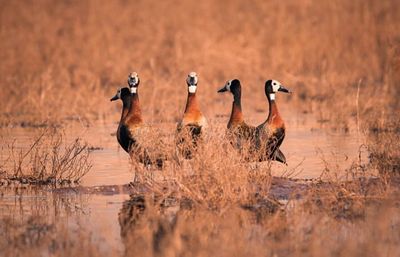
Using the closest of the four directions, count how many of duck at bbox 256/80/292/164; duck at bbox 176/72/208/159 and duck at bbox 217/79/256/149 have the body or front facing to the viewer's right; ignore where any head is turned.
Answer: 1

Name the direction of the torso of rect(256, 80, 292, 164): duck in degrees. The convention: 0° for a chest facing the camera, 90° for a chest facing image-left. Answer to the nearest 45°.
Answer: approximately 270°

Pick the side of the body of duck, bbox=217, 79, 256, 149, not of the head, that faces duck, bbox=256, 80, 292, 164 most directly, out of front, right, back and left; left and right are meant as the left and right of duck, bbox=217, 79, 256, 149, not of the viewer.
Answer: back

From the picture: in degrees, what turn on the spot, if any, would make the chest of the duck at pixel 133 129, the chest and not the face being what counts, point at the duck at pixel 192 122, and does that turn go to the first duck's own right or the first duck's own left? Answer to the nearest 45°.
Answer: approximately 135° to the first duck's own left

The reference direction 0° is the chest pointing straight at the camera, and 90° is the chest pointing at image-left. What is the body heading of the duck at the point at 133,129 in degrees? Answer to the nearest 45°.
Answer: approximately 45°

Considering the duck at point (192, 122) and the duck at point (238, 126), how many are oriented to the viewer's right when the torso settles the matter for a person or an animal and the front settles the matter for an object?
0

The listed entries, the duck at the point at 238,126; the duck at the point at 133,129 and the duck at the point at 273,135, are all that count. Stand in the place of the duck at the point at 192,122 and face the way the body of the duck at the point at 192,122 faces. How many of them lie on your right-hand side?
1

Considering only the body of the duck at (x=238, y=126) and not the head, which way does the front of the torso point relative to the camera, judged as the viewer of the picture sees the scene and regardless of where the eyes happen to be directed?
to the viewer's left

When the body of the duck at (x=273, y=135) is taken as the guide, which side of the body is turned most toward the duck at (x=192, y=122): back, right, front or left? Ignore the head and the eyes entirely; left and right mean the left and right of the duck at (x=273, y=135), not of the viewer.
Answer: back

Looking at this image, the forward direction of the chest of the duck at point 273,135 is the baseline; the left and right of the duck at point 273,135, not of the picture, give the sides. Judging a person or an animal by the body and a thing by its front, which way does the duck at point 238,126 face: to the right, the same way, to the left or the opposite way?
the opposite way

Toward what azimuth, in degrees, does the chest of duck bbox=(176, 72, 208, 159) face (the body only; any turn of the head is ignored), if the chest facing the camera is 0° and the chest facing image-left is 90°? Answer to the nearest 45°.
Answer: approximately 0°
